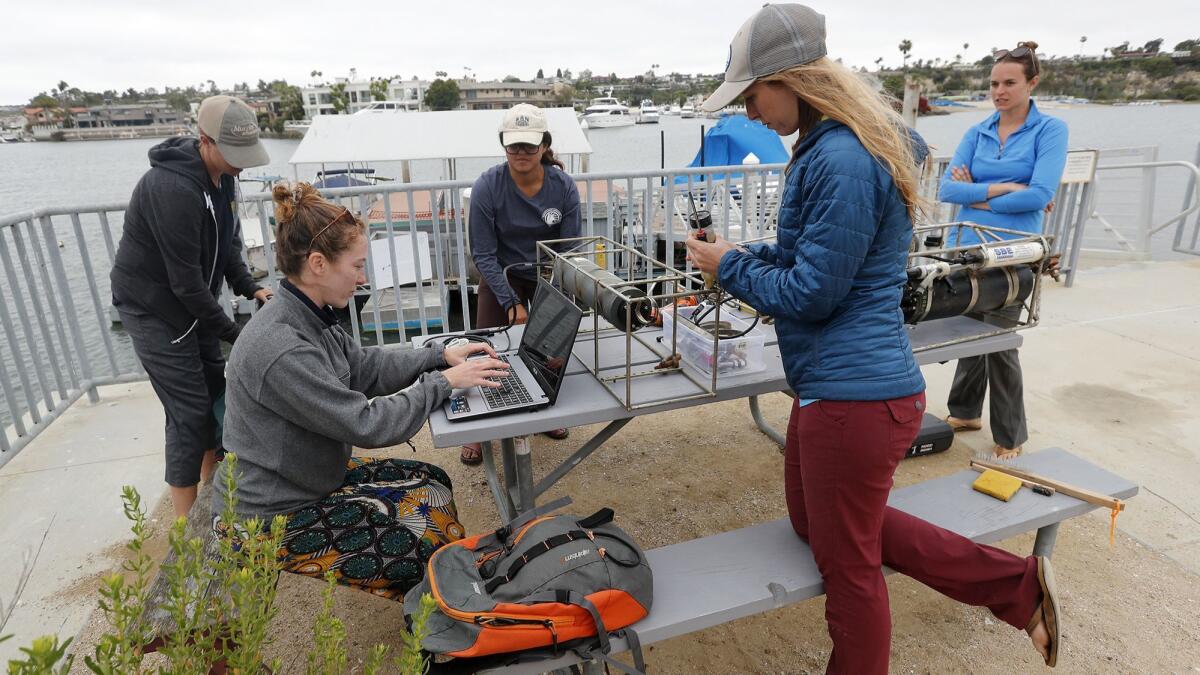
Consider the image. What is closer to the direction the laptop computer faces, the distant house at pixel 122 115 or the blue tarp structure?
the distant house

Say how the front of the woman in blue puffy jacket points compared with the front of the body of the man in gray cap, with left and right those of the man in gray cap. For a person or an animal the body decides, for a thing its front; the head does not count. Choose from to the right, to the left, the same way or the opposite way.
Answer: the opposite way

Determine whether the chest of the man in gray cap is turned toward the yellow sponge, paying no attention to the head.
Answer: yes

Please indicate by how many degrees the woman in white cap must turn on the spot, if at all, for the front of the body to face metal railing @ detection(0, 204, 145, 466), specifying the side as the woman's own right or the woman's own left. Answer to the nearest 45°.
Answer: approximately 90° to the woman's own right

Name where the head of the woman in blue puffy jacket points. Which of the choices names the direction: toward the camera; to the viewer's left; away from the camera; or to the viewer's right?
to the viewer's left

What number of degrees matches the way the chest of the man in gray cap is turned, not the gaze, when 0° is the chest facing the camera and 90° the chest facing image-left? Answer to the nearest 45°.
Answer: approximately 315°

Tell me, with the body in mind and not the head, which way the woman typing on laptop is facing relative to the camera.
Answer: to the viewer's right

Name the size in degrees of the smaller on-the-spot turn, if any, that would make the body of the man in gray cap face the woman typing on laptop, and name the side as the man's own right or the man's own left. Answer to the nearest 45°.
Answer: approximately 45° to the man's own right

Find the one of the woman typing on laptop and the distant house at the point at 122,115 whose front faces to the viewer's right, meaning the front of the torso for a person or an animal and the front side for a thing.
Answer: the woman typing on laptop

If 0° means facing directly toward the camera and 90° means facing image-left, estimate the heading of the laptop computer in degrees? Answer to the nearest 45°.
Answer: approximately 90°

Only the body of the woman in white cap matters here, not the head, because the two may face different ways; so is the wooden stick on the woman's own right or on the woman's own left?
on the woman's own left
